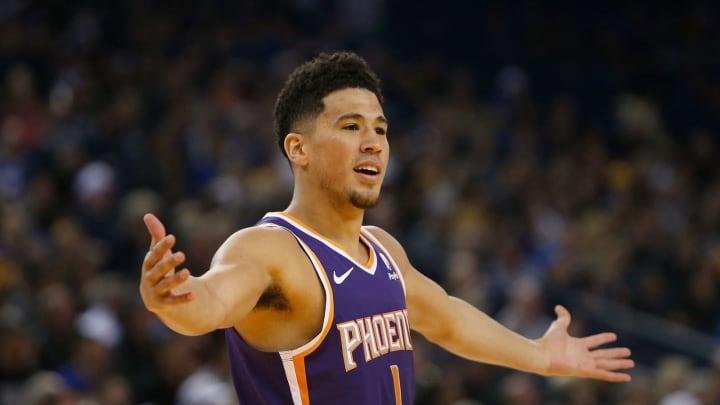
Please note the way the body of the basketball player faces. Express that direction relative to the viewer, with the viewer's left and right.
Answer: facing the viewer and to the right of the viewer
